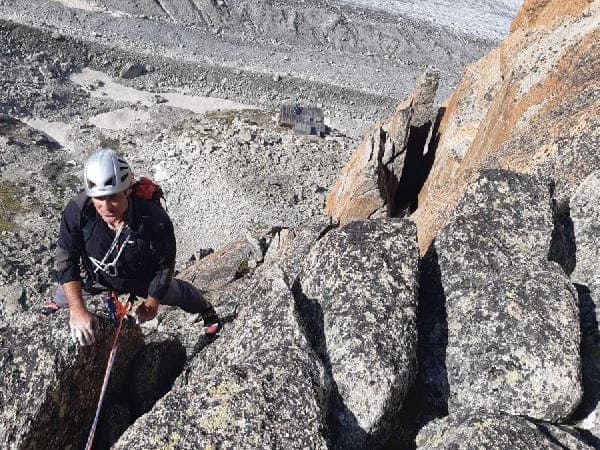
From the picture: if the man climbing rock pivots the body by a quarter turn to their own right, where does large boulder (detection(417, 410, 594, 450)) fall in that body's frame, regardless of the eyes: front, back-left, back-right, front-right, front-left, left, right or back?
back-left

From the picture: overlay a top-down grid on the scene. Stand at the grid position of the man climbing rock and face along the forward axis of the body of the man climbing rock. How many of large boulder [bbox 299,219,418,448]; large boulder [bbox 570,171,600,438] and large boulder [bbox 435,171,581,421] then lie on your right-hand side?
0

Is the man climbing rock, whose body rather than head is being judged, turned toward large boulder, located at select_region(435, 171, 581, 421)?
no

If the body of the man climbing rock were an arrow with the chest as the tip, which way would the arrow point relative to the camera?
toward the camera

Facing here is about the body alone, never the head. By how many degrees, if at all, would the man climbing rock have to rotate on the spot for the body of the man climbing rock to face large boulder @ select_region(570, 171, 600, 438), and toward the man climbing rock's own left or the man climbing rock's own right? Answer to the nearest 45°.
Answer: approximately 90° to the man climbing rock's own left
